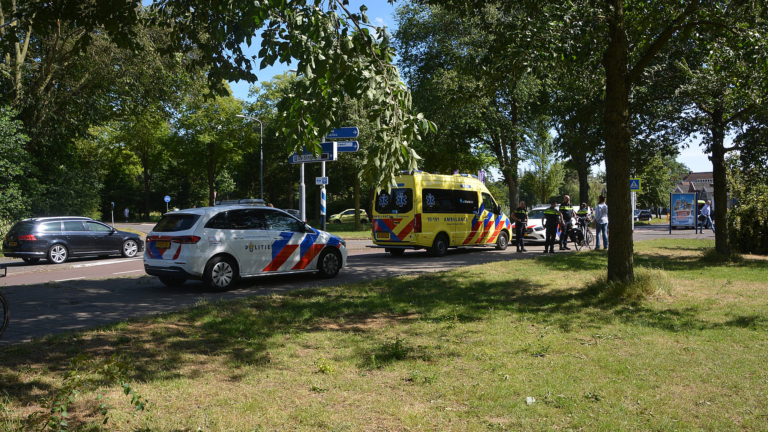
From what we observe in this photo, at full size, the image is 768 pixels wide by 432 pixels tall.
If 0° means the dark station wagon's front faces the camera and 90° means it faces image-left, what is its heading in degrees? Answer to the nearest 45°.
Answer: approximately 225°

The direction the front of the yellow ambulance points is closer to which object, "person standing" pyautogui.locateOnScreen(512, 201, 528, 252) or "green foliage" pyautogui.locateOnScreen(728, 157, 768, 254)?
the person standing

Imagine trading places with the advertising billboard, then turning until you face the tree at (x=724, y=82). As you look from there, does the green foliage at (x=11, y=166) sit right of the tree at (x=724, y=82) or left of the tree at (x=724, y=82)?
right

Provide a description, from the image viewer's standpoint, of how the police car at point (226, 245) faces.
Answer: facing away from the viewer and to the right of the viewer

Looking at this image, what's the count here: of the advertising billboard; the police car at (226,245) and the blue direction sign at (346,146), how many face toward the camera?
2

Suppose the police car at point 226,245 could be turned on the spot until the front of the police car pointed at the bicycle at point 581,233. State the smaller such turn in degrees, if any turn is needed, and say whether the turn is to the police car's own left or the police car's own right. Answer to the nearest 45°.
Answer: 0° — it already faces it
